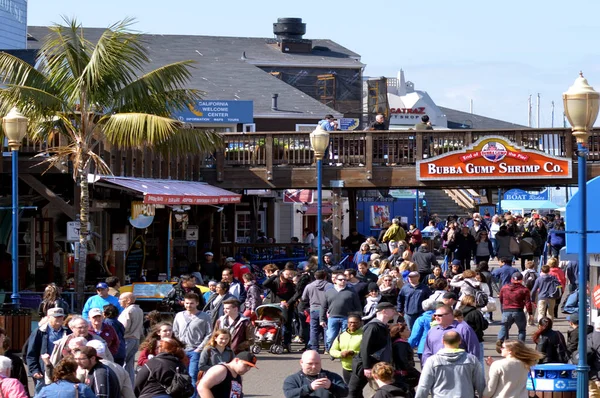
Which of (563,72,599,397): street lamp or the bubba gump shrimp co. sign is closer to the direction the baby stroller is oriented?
the street lamp

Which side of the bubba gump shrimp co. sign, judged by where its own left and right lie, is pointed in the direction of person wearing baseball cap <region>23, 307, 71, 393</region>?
front

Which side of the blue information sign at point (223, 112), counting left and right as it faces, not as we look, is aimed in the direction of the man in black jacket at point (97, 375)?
front

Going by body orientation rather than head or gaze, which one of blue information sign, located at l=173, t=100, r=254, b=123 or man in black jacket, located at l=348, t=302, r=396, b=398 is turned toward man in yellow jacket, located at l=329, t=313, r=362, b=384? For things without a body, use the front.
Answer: the blue information sign

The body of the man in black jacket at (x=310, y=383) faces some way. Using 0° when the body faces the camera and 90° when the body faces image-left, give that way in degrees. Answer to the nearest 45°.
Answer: approximately 0°

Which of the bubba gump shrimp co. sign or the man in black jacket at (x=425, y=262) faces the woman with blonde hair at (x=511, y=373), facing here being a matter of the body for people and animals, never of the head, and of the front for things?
the bubba gump shrimp co. sign
